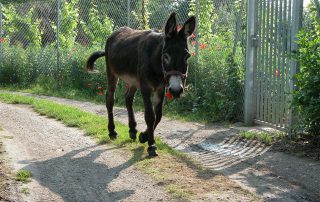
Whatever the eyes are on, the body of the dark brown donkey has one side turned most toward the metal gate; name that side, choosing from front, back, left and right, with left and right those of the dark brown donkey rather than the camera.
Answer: left

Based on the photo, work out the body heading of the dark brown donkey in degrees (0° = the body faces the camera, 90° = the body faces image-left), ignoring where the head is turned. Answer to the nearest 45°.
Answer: approximately 315°

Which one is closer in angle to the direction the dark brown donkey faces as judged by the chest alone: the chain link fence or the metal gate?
the metal gate
